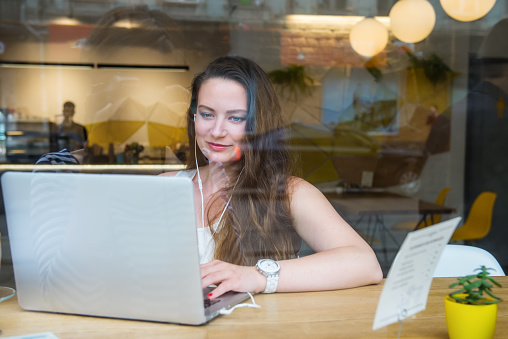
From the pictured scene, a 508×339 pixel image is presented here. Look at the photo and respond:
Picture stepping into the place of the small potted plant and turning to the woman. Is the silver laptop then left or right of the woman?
left

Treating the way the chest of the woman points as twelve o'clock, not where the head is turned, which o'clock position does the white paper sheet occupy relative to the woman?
The white paper sheet is roughly at 10 o'clock from the woman.

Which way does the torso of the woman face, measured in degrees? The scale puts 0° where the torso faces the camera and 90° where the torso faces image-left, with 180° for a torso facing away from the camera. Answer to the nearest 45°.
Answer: approximately 45°

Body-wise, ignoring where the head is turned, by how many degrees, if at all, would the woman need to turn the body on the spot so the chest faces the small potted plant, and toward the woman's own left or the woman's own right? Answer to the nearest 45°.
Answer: approximately 90° to the woman's own left

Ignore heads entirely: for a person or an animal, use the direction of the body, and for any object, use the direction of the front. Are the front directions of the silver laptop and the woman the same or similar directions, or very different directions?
very different directions

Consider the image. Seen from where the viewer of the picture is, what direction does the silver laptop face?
facing away from the viewer and to the right of the viewer
